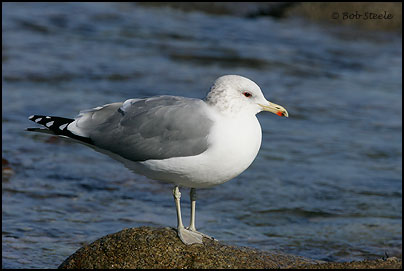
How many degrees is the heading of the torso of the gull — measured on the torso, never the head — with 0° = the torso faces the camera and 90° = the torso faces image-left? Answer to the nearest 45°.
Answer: approximately 270°
